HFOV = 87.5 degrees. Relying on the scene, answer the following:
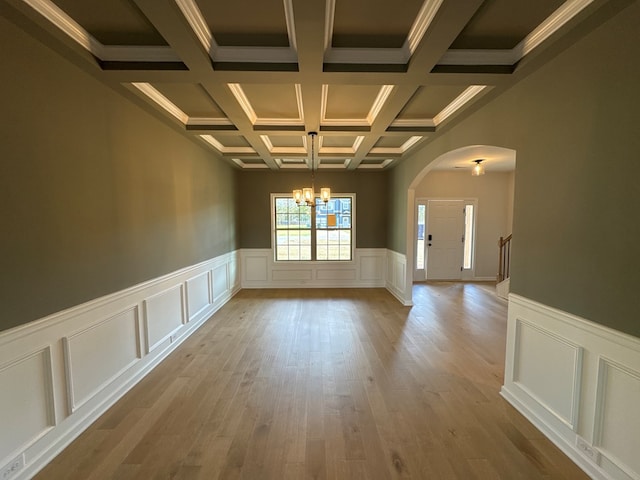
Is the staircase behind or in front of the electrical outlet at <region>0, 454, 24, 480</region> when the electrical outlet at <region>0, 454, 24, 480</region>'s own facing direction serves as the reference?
in front

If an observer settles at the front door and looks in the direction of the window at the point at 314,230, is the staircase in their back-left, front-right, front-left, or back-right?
back-left

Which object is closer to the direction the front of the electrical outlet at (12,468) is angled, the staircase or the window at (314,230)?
the staircase

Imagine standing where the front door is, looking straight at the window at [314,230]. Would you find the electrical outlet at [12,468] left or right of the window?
left

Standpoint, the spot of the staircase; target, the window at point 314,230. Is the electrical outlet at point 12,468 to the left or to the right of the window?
left

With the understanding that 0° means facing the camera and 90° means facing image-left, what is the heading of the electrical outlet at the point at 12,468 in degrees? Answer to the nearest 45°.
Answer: approximately 315°

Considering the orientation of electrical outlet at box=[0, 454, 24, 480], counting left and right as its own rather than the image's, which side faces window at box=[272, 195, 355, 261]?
left
